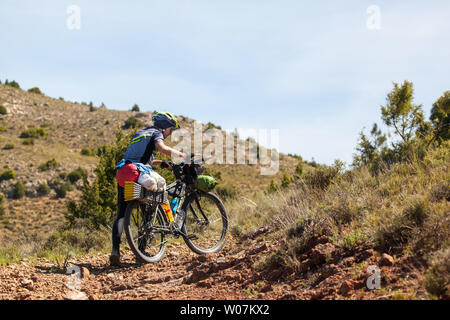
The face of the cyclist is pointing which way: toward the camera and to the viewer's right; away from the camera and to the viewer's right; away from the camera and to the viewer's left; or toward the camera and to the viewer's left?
away from the camera and to the viewer's right

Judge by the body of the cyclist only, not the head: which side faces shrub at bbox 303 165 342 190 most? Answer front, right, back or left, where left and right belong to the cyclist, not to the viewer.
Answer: front

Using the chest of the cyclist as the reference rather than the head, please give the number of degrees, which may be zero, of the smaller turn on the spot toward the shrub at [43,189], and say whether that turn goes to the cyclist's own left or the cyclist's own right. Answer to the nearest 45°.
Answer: approximately 45° to the cyclist's own left

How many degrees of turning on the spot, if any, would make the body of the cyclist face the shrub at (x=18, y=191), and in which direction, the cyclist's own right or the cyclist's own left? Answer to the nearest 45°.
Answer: approximately 45° to the cyclist's own left

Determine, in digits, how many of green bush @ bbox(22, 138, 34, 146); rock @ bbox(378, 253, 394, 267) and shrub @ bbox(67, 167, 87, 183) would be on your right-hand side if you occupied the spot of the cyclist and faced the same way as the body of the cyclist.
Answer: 1

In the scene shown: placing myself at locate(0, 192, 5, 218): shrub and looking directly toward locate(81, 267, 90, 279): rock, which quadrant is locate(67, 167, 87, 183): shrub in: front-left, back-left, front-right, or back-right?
back-left

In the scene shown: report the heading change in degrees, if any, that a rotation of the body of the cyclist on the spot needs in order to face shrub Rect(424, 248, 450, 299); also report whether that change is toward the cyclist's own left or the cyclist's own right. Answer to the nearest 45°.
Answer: approximately 90° to the cyclist's own right

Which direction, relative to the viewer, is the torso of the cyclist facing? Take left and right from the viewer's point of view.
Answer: facing away from the viewer and to the right of the viewer
